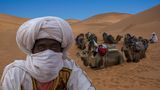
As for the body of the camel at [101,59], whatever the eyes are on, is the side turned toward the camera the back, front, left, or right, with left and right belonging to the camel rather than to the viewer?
left

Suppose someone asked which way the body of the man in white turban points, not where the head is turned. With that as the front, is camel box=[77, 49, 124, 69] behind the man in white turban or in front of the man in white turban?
behind

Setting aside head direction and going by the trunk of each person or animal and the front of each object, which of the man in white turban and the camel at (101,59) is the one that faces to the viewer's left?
the camel

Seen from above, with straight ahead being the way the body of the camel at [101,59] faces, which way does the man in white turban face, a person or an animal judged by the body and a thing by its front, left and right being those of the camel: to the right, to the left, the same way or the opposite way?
to the left

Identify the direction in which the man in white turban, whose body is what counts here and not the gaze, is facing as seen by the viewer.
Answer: toward the camera

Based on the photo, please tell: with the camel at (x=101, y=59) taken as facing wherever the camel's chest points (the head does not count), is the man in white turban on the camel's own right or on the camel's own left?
on the camel's own left

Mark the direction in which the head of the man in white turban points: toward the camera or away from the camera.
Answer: toward the camera

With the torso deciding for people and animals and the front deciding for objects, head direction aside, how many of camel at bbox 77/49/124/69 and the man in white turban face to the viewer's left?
1
